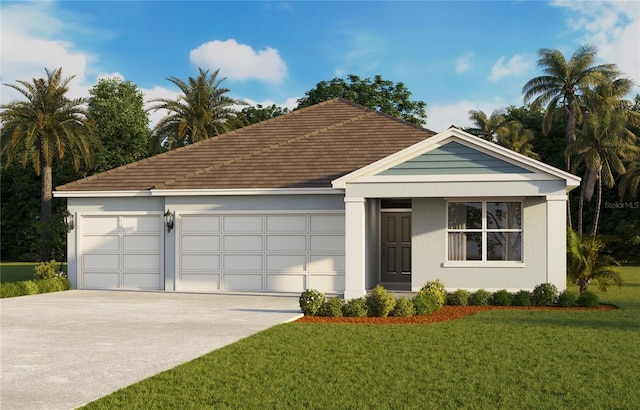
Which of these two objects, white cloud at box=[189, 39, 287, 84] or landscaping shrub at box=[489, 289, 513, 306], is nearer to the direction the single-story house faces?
the landscaping shrub

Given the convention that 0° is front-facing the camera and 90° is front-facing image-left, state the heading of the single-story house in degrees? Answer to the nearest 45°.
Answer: approximately 0°

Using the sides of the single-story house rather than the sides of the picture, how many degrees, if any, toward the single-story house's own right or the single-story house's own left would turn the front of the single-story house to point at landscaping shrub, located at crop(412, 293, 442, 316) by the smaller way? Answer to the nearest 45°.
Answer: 0° — it already faces it

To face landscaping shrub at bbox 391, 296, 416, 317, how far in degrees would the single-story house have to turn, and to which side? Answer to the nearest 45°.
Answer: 0° — it already faces it

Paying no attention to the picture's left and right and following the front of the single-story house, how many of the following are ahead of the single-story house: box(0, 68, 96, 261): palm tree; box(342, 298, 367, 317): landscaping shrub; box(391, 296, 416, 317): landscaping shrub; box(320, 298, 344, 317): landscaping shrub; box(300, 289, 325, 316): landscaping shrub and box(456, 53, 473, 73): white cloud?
4

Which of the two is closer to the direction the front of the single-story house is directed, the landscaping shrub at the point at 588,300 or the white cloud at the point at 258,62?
the landscaping shrub

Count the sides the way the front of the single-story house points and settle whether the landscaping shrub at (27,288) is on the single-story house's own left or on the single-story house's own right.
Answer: on the single-story house's own right

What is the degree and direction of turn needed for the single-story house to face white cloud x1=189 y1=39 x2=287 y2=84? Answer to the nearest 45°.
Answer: approximately 180°

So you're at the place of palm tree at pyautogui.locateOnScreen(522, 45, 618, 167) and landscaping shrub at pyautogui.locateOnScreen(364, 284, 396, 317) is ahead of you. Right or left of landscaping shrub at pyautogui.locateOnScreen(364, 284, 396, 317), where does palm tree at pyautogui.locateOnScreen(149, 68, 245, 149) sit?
right

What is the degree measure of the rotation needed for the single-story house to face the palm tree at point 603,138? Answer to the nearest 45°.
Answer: approximately 135° to its left

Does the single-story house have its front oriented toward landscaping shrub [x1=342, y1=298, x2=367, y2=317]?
yes
